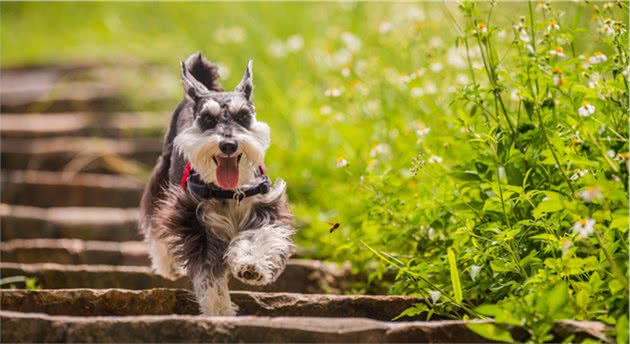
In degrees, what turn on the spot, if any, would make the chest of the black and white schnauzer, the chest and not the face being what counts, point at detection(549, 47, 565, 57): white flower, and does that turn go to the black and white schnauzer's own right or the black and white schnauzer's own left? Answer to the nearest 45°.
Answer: approximately 90° to the black and white schnauzer's own left

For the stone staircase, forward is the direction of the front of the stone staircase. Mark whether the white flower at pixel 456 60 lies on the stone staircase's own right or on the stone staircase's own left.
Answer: on the stone staircase's own left

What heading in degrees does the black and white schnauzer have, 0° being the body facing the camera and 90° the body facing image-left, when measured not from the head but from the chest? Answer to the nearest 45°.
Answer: approximately 0°

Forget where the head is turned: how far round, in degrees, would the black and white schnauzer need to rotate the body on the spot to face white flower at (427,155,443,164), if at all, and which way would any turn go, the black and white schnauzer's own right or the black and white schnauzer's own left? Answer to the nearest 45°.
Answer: approximately 90° to the black and white schnauzer's own left

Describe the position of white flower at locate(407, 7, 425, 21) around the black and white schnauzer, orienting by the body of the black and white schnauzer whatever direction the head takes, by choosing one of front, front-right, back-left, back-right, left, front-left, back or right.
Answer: back-left

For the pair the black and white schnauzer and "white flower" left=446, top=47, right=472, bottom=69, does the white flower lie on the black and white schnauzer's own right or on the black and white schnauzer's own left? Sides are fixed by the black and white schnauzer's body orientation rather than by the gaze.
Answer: on the black and white schnauzer's own left

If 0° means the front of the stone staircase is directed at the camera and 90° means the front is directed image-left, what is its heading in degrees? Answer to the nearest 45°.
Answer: approximately 0°
